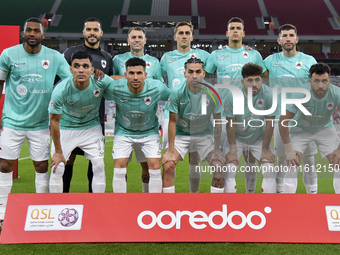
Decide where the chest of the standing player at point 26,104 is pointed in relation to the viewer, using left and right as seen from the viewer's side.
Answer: facing the viewer

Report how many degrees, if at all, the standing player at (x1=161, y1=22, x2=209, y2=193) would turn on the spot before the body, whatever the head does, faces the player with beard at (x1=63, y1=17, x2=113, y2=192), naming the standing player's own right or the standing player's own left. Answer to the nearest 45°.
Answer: approximately 90° to the standing player's own right

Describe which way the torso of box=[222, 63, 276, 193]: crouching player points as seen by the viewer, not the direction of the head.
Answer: toward the camera

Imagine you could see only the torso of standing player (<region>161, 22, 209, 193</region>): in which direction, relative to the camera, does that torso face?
toward the camera

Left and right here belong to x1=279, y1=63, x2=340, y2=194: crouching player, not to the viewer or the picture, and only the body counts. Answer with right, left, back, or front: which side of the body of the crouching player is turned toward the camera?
front

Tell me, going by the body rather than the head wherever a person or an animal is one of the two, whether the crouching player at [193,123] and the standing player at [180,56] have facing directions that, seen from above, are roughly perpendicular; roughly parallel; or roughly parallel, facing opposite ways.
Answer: roughly parallel

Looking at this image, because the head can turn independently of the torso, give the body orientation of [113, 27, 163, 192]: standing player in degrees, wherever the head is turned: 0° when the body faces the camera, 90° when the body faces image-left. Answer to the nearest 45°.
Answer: approximately 0°

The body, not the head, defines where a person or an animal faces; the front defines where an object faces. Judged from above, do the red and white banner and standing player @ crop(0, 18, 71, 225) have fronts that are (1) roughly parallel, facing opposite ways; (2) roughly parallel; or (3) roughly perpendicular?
roughly parallel

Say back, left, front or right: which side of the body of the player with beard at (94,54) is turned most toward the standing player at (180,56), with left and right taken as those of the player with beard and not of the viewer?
left

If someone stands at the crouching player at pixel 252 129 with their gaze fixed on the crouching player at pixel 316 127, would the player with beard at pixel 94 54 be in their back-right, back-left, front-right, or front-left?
back-left
